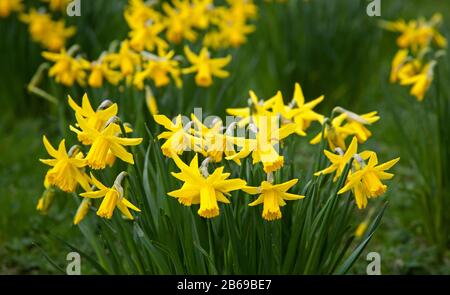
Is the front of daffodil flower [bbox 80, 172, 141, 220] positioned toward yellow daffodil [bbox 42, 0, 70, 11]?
no

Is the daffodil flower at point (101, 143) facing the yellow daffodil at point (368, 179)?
no

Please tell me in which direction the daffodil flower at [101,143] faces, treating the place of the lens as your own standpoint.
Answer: facing the viewer and to the left of the viewer

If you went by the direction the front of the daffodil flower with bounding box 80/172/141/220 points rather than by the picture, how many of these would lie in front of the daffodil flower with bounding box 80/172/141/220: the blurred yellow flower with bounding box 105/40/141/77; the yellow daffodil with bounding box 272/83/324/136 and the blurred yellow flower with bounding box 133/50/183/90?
0

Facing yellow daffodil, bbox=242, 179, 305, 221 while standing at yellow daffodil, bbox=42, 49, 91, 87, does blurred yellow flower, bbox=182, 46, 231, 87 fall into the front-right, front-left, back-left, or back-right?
front-left

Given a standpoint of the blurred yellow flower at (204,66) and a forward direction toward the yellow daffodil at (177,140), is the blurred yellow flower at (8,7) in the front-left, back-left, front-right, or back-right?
back-right

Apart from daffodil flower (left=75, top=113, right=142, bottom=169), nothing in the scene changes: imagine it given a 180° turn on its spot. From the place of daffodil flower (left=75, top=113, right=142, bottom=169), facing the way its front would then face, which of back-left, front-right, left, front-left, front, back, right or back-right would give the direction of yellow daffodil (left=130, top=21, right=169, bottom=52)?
front-left

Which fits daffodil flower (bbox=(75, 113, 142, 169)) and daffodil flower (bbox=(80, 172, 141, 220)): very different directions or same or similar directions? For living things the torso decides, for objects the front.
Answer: same or similar directions

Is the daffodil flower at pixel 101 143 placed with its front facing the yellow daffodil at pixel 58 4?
no

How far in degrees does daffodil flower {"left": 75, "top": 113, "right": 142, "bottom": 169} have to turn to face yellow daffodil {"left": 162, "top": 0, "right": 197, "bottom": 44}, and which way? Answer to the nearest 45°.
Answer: approximately 135° to its right

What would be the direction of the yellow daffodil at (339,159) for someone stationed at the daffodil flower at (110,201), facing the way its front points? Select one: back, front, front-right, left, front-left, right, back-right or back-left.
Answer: back-left

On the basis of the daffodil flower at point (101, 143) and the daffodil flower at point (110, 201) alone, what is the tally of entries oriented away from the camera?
0

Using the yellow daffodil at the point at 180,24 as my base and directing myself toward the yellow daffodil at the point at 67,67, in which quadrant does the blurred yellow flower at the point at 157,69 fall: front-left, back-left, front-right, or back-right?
front-left

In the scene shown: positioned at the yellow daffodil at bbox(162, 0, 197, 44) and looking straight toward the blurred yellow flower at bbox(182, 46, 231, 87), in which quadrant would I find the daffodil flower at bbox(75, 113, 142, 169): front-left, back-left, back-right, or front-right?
front-right
